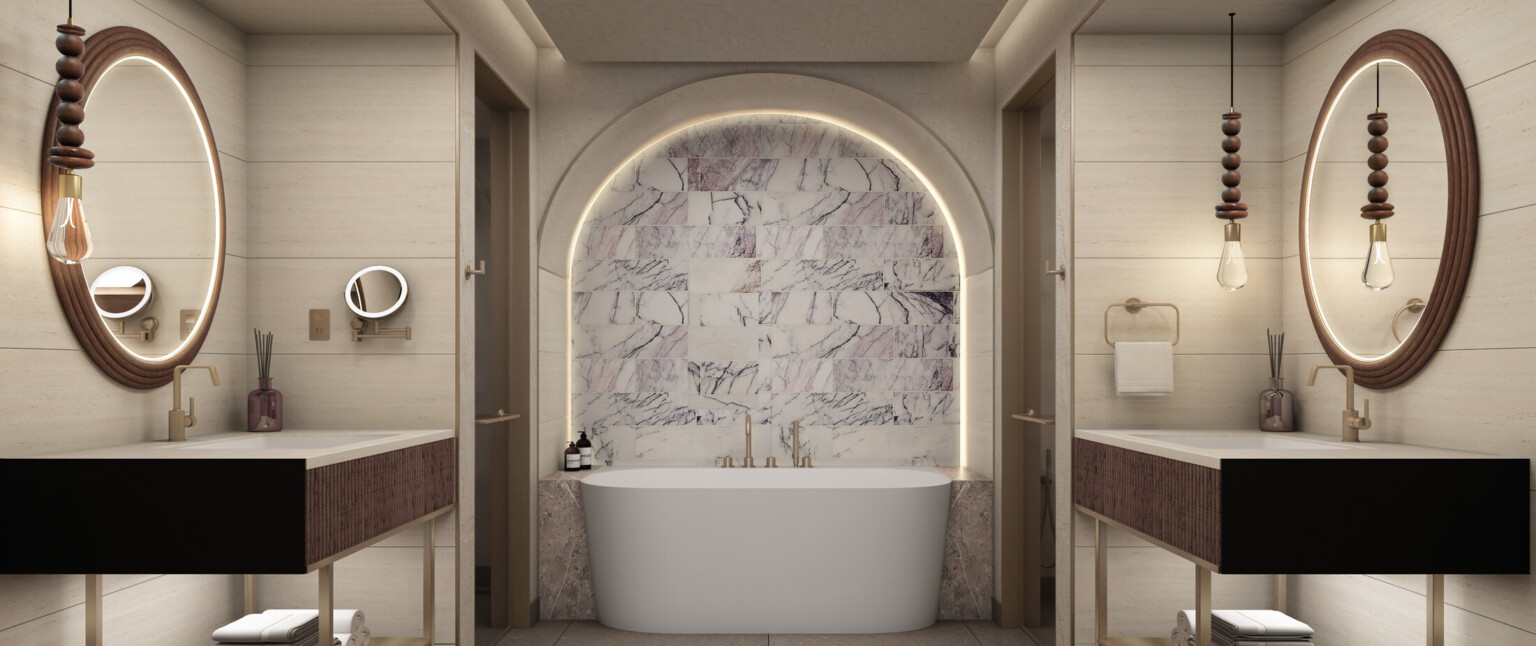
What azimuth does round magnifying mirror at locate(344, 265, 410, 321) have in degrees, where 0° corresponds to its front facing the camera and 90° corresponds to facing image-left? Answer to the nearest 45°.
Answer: approximately 0°

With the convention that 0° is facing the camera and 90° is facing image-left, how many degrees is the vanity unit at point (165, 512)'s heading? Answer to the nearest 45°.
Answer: approximately 315°

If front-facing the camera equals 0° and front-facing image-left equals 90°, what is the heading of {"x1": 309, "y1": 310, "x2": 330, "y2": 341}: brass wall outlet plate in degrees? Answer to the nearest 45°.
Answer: approximately 0°

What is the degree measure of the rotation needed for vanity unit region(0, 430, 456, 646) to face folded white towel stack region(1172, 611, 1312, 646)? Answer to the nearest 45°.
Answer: approximately 45° to its left

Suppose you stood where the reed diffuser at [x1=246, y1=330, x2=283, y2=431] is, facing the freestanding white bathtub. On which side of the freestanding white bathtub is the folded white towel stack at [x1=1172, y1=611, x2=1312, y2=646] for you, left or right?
right

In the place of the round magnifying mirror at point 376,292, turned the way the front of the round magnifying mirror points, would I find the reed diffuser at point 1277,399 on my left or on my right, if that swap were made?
on my left

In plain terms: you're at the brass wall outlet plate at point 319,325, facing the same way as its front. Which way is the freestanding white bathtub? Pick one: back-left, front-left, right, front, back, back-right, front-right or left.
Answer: left

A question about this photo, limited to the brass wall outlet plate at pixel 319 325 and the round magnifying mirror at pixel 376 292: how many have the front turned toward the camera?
2
